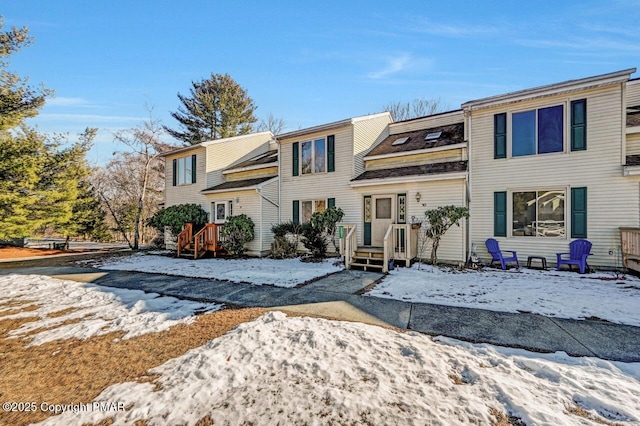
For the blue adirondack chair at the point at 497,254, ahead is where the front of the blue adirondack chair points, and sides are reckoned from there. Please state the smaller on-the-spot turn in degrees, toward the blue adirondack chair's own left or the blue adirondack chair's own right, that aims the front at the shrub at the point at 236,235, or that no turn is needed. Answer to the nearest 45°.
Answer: approximately 135° to the blue adirondack chair's own right

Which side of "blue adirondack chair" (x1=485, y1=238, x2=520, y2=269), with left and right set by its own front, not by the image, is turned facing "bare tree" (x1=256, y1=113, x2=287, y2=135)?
back

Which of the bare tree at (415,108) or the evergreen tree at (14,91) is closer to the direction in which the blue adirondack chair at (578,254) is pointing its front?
the evergreen tree

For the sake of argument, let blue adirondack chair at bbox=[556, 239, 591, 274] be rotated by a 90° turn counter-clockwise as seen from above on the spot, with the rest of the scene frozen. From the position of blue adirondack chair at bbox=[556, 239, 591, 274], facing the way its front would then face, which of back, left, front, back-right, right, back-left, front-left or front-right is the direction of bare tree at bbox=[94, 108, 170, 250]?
back-right

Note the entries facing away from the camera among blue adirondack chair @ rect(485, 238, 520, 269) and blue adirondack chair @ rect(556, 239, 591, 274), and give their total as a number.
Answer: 0

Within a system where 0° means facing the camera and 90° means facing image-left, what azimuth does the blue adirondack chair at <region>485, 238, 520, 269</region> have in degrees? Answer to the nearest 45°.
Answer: approximately 315°

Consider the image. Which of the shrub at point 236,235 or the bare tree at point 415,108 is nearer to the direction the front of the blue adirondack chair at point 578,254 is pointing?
the shrub

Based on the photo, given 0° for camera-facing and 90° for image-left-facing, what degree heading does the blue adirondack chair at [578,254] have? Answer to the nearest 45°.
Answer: approximately 45°

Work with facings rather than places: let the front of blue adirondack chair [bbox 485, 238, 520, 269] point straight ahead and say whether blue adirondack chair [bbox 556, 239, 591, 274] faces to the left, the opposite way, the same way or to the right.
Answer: to the right

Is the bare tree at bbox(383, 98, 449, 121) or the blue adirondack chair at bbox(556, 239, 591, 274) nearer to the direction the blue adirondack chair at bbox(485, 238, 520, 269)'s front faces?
the blue adirondack chair

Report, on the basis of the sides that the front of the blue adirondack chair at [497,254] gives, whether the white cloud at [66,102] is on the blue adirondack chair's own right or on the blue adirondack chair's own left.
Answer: on the blue adirondack chair's own right
